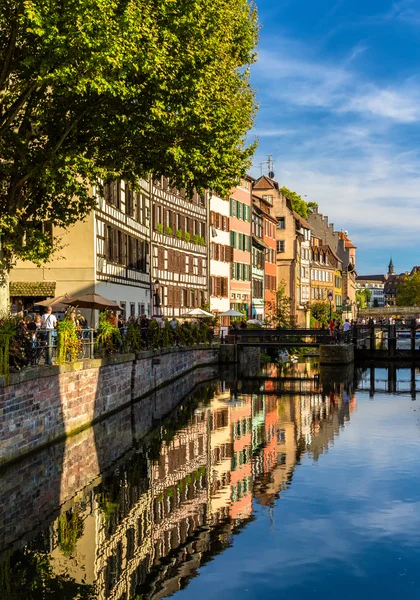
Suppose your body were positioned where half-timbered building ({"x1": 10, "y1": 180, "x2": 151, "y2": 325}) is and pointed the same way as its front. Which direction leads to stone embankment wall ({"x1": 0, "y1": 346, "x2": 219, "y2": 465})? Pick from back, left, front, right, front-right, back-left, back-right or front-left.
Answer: front-right

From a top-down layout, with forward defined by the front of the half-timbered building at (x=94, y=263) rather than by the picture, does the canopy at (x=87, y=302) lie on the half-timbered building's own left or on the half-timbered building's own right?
on the half-timbered building's own right

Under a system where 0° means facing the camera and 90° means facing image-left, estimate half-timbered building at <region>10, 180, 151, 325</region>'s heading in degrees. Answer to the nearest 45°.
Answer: approximately 315°

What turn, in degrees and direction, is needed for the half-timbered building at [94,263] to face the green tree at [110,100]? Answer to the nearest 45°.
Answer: approximately 45° to its right
